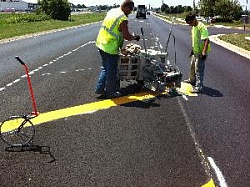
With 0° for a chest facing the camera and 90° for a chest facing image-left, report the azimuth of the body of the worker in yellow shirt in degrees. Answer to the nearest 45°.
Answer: approximately 45°

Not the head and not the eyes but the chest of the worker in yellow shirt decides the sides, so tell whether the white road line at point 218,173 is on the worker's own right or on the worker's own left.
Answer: on the worker's own left

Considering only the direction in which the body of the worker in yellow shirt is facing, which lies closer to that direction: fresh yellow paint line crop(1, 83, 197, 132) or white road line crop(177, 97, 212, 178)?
the fresh yellow paint line

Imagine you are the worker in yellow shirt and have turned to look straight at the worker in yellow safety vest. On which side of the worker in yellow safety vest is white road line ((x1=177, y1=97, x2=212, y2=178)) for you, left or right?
left

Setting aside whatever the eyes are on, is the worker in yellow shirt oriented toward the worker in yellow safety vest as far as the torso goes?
yes
